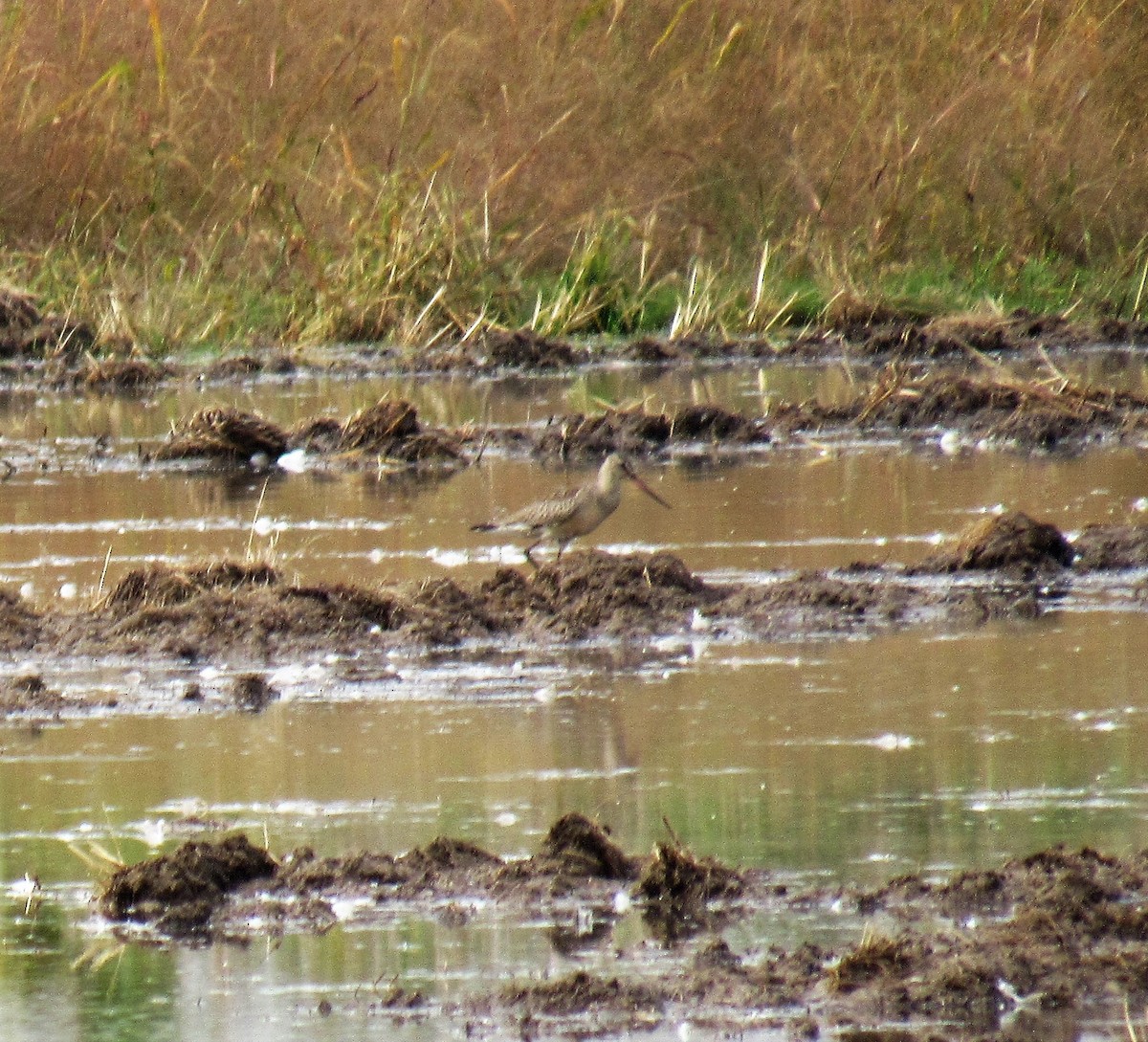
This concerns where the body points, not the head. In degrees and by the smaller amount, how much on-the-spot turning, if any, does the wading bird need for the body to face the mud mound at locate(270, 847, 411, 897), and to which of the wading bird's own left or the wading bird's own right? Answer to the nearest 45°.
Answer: approximately 90° to the wading bird's own right

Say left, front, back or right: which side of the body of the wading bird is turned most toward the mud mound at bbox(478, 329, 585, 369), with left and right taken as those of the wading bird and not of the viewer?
left

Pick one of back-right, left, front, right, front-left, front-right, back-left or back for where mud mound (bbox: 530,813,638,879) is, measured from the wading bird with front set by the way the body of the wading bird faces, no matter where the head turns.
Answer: right

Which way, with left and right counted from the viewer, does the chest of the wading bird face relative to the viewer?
facing to the right of the viewer

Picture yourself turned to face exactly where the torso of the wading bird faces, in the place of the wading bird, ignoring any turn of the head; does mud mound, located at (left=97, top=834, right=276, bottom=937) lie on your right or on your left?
on your right

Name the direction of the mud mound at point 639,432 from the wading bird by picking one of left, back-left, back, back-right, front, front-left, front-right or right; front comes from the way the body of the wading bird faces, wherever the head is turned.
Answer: left

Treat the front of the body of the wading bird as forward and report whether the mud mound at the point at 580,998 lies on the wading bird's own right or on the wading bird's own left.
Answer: on the wading bird's own right

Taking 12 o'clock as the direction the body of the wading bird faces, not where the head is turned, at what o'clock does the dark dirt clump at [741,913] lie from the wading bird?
The dark dirt clump is roughly at 3 o'clock from the wading bird.

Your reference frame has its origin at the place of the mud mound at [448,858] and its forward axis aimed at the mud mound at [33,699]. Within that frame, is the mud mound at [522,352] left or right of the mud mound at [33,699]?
right

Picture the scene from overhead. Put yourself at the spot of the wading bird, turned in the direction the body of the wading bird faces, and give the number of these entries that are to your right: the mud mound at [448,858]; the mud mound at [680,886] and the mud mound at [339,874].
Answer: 3

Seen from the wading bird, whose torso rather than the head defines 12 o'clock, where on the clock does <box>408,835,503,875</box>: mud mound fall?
The mud mound is roughly at 3 o'clock from the wading bird.
